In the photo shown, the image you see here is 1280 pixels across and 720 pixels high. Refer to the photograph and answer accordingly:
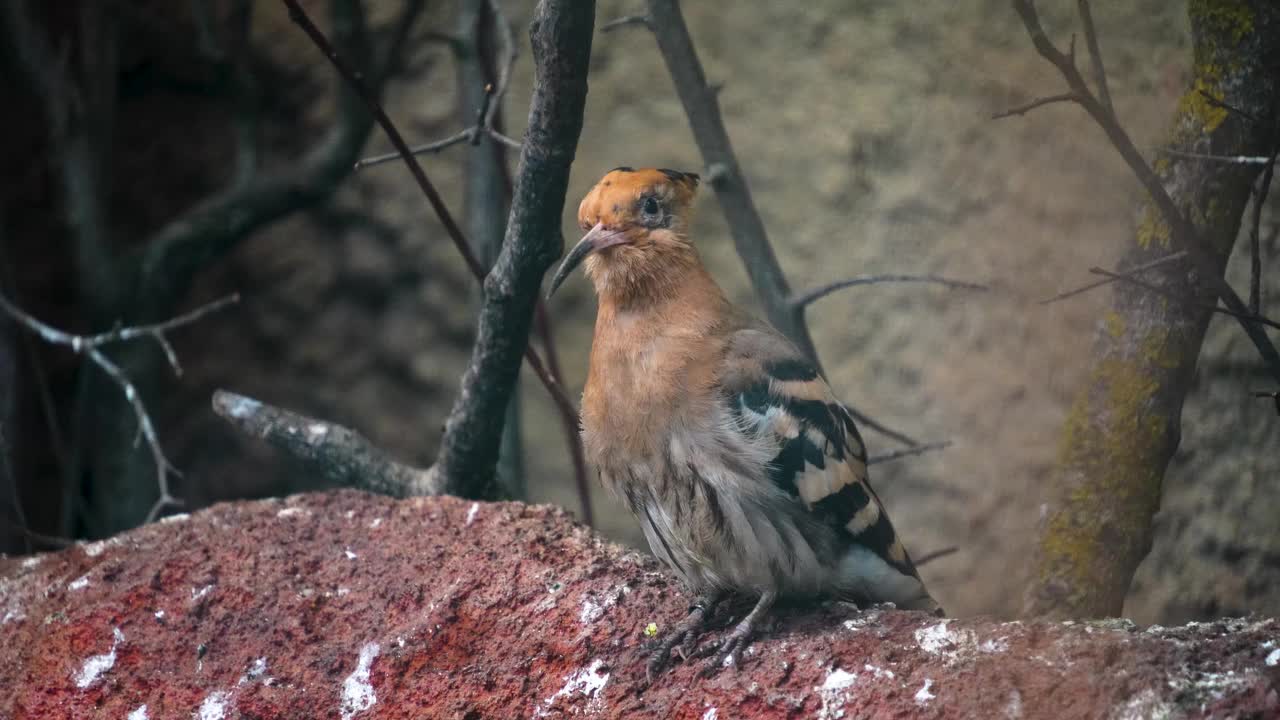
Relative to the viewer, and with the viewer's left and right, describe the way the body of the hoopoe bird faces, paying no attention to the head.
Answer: facing the viewer and to the left of the viewer

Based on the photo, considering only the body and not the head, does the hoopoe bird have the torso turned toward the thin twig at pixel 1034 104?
no

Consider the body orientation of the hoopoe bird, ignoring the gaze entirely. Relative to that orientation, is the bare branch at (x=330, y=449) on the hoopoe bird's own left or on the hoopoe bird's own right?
on the hoopoe bird's own right

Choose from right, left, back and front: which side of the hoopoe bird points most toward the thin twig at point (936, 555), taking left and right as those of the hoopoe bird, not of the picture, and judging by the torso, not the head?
back

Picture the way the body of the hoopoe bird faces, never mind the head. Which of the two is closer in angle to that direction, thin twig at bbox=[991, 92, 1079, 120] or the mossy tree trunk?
the thin twig

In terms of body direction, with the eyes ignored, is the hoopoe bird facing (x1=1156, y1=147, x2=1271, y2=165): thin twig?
no
